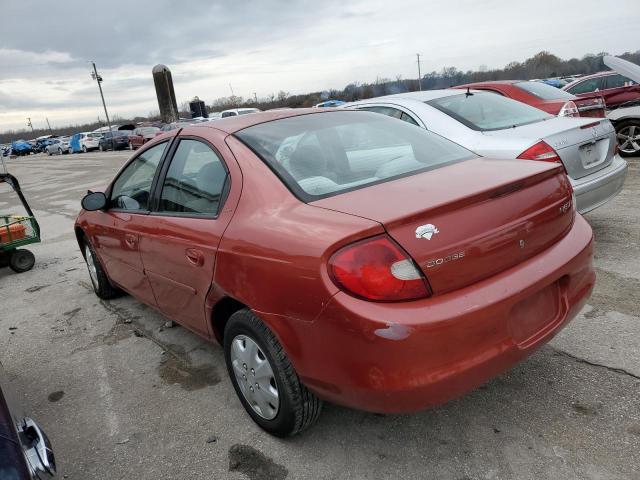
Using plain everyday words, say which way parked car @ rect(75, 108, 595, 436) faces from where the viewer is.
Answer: facing away from the viewer and to the left of the viewer

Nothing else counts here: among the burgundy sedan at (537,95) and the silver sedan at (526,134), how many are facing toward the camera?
0

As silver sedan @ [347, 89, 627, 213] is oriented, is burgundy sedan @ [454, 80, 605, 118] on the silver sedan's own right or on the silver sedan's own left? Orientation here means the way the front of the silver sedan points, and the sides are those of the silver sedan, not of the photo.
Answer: on the silver sedan's own right

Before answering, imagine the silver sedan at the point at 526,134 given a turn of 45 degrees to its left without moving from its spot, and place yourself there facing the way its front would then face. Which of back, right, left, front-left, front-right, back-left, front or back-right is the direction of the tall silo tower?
front-right

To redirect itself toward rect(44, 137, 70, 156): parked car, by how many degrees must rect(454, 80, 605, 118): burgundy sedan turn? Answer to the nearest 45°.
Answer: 0° — it already faces it

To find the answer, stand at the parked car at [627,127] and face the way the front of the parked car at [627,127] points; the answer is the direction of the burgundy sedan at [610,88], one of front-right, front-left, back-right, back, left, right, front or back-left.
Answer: right

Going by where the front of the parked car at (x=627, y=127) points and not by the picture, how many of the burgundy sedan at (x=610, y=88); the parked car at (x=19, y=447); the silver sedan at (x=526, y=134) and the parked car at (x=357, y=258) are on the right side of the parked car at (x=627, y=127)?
1

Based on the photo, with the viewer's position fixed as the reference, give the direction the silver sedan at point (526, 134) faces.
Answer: facing away from the viewer and to the left of the viewer

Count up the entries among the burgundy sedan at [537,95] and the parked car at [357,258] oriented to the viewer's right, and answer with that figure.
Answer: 0

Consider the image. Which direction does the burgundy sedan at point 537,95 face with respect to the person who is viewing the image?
facing away from the viewer and to the left of the viewer

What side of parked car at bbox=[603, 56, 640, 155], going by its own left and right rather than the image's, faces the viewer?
left
